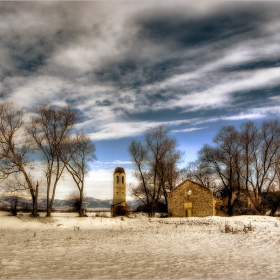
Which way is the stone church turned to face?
toward the camera

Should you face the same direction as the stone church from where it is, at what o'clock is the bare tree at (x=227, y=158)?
The bare tree is roughly at 8 o'clock from the stone church.

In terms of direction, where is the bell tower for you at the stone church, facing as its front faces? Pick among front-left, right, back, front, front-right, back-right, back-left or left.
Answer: back-right
